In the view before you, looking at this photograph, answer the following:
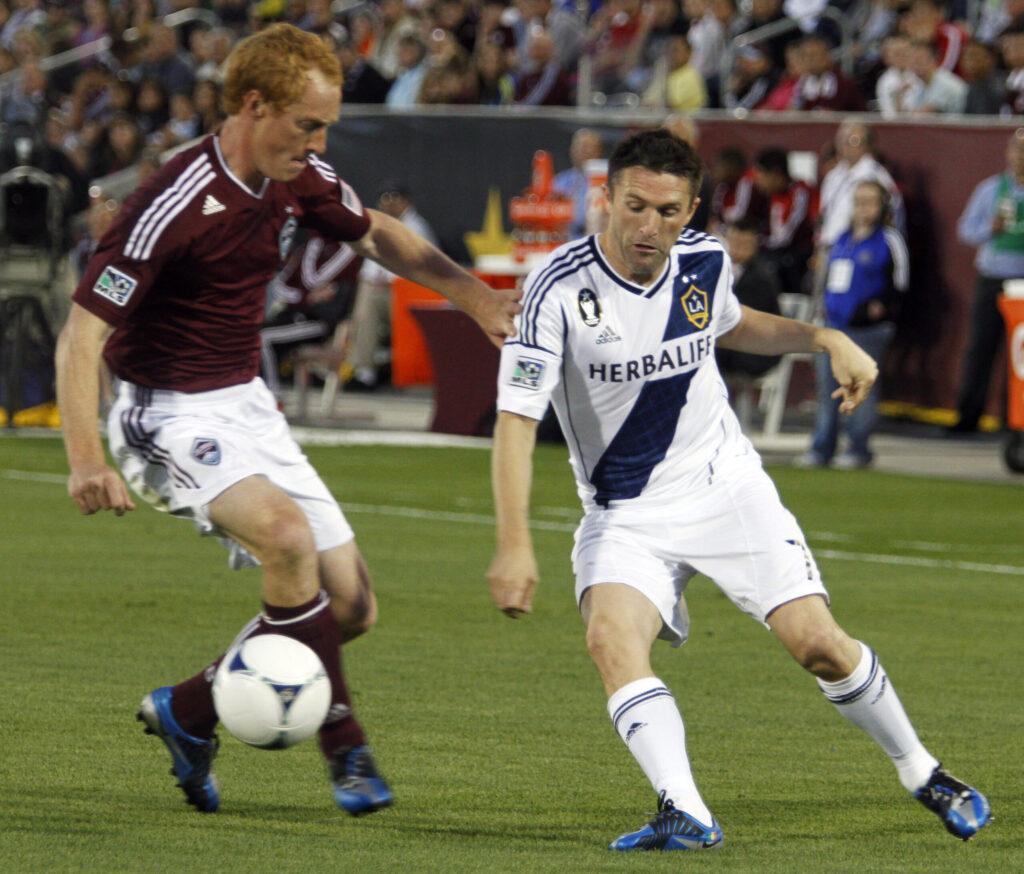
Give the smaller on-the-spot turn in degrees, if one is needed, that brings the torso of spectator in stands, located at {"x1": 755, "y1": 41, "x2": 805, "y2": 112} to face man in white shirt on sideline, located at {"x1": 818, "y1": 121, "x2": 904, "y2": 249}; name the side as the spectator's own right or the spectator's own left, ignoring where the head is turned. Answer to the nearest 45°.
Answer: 0° — they already face them

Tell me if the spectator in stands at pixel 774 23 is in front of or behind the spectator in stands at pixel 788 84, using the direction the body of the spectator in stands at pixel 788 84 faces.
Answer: behind

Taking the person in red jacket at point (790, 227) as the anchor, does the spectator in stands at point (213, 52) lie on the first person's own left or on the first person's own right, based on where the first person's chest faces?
on the first person's own right

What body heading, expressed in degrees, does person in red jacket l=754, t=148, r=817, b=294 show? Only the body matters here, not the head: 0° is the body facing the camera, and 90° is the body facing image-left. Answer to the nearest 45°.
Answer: approximately 45°

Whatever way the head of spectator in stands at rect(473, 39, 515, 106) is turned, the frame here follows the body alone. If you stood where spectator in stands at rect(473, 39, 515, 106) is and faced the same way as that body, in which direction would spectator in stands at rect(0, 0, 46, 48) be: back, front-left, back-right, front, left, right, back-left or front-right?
back-right

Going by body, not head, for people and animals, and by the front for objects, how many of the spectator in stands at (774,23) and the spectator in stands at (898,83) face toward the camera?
2

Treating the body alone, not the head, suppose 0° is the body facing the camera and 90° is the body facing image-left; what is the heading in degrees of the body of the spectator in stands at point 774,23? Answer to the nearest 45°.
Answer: approximately 0°

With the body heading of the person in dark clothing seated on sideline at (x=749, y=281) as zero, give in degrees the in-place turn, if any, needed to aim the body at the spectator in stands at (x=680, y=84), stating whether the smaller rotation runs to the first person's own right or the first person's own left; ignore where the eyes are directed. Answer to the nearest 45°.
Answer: approximately 135° to the first person's own right

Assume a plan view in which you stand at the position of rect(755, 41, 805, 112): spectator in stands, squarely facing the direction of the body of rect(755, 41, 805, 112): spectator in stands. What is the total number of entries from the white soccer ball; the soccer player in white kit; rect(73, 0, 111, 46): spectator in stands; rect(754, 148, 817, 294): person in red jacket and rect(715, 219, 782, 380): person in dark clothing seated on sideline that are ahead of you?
4

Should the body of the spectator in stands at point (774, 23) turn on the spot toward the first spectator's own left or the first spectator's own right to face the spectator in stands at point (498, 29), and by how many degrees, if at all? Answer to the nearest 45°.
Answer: approximately 135° to the first spectator's own right

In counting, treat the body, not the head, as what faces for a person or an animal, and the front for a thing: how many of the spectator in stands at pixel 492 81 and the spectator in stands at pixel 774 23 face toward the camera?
2

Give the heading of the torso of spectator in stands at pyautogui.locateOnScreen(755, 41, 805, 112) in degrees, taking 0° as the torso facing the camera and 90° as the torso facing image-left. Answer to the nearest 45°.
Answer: approximately 0°

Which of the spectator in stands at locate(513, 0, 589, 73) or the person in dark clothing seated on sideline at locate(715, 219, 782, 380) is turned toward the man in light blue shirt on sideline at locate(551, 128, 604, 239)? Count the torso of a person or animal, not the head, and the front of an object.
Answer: the spectator in stands at locate(513, 0, 589, 73)
